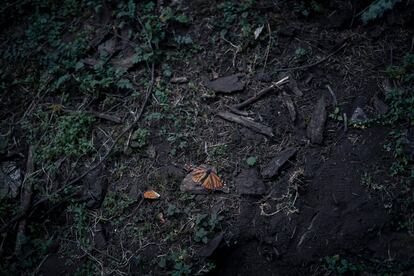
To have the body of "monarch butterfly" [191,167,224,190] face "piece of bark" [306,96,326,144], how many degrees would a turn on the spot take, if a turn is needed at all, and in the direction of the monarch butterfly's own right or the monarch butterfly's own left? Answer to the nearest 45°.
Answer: approximately 45° to the monarch butterfly's own right

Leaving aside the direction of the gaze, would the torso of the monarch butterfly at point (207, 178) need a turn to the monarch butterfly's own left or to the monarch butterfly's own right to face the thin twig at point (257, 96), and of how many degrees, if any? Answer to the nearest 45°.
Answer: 0° — it already faces it

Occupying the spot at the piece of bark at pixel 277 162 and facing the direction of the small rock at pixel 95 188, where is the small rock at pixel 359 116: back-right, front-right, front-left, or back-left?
back-right

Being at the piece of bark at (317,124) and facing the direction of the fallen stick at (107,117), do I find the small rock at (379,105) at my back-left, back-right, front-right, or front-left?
back-right

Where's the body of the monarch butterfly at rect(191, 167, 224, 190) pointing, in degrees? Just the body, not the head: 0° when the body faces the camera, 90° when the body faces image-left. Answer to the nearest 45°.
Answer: approximately 225°
